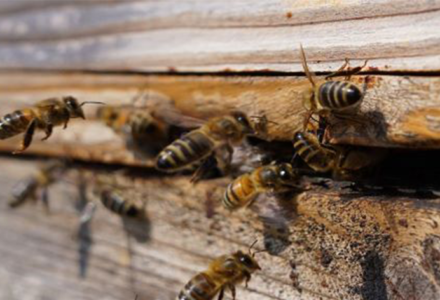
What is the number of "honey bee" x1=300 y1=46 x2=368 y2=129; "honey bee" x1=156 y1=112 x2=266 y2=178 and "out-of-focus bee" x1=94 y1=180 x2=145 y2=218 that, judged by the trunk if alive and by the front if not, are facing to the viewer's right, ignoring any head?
2

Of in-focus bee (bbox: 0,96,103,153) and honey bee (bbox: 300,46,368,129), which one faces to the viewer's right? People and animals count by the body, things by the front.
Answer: the in-focus bee

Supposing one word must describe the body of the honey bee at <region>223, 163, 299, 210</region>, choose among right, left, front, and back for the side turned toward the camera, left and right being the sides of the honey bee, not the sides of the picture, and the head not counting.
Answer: right

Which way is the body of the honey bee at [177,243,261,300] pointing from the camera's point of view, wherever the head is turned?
to the viewer's right

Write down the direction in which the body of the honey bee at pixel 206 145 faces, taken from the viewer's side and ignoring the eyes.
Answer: to the viewer's right

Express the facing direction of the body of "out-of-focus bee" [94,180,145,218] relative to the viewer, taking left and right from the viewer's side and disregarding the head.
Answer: facing to the right of the viewer

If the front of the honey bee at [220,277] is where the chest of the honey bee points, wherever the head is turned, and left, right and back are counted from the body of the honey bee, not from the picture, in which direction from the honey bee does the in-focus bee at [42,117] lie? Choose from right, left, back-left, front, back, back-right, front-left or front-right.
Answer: back-left

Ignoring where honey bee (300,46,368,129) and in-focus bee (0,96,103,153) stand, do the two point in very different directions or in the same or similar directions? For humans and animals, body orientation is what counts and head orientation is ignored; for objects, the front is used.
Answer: very different directions

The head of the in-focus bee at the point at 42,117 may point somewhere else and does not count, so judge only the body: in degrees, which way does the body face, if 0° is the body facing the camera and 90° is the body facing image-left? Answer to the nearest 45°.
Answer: approximately 270°
